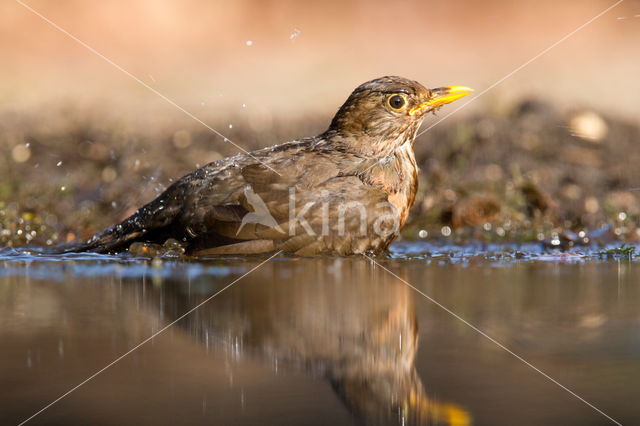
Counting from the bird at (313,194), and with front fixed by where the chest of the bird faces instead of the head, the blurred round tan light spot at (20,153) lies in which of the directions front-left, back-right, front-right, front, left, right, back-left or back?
back-left

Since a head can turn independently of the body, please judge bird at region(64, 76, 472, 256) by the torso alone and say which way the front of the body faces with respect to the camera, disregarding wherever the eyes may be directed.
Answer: to the viewer's right
